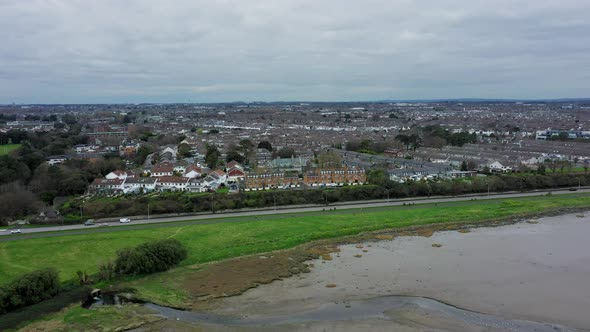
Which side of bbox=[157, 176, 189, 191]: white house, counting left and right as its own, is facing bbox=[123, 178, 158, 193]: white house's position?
right

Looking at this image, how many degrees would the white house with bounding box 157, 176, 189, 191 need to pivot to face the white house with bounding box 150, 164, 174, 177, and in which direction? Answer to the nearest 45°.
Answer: approximately 180°

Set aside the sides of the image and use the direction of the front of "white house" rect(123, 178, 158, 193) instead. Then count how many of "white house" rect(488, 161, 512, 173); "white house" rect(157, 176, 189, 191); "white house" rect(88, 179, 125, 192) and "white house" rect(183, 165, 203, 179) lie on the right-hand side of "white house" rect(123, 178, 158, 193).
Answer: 1

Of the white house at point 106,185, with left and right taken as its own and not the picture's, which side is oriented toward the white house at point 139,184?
left

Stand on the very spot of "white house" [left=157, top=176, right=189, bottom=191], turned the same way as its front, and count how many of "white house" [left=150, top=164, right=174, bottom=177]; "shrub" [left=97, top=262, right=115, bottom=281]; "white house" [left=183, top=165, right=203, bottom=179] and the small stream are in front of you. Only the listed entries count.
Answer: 2

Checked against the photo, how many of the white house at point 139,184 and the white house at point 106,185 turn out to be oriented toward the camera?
2

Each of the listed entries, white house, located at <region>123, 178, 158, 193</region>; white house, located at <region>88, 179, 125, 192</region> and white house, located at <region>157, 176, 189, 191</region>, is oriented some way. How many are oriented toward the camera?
3

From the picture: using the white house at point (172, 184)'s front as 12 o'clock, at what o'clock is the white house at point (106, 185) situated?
the white house at point (106, 185) is roughly at 3 o'clock from the white house at point (172, 184).

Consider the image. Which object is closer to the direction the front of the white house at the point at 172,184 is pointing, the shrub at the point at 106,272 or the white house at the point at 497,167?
the shrub

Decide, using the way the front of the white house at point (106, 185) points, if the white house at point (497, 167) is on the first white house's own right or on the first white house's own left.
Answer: on the first white house's own left

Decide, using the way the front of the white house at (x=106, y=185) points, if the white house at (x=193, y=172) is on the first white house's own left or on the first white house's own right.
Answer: on the first white house's own left

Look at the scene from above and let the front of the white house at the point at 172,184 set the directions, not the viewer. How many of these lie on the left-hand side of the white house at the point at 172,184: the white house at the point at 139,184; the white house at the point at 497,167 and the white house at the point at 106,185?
1
